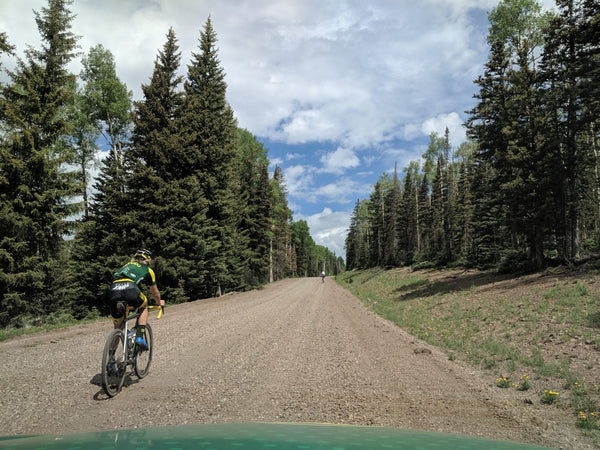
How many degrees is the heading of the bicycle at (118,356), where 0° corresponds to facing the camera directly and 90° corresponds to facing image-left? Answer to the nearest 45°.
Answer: approximately 225°

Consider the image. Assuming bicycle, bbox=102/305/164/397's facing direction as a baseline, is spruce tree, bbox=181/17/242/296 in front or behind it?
in front

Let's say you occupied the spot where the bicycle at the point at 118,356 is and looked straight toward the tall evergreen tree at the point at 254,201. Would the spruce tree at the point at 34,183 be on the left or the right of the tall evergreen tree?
left

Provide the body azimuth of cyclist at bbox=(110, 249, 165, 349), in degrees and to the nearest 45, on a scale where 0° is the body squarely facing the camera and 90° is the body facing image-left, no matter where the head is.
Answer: approximately 225°

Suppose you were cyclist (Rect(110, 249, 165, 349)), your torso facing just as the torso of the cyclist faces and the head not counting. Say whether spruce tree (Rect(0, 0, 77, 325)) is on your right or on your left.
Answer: on your left

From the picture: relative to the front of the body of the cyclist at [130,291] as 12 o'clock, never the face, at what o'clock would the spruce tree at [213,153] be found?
The spruce tree is roughly at 11 o'clock from the cyclist.

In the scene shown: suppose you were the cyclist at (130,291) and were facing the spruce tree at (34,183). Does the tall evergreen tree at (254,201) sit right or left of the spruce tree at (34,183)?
right

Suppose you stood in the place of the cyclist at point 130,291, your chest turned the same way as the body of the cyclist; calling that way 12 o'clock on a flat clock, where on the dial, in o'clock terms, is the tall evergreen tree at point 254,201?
The tall evergreen tree is roughly at 11 o'clock from the cyclist.
